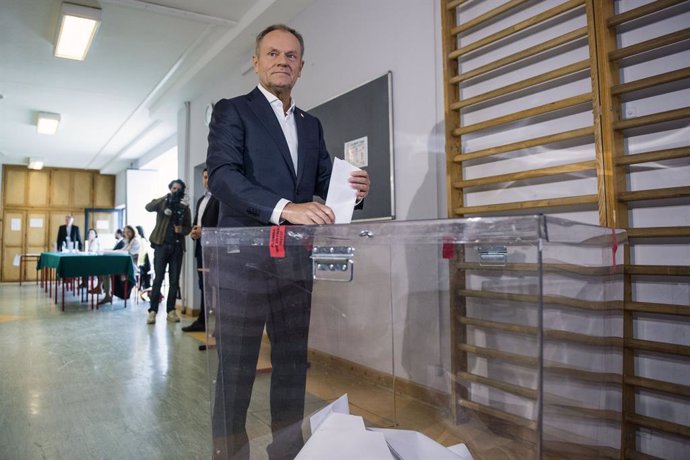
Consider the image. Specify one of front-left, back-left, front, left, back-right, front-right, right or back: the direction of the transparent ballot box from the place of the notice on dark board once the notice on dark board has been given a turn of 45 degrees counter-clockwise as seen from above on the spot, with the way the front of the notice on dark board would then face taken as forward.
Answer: front

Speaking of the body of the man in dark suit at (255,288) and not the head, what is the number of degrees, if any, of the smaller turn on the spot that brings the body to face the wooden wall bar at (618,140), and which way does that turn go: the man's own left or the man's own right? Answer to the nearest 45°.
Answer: approximately 45° to the man's own left

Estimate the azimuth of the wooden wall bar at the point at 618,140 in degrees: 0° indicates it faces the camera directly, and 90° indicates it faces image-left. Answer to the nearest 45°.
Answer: approximately 45°

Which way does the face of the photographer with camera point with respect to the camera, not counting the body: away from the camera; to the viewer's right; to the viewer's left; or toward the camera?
toward the camera

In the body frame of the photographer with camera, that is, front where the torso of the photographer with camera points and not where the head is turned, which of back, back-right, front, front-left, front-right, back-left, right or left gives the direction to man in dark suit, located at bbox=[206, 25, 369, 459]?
front

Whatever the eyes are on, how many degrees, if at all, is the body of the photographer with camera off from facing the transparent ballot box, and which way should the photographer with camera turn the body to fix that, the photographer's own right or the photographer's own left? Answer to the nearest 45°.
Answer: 0° — they already face it

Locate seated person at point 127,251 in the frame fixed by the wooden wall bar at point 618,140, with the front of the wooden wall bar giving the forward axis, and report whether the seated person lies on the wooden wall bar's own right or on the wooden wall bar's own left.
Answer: on the wooden wall bar's own right

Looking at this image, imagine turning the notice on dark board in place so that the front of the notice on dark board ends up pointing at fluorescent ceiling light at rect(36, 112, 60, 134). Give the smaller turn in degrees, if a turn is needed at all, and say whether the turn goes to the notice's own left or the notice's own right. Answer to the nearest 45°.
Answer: approximately 90° to the notice's own right

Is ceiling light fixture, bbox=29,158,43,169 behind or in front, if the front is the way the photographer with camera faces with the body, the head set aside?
behind

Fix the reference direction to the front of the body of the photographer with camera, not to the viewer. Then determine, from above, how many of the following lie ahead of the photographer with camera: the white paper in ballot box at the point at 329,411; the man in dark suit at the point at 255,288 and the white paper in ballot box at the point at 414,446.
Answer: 3

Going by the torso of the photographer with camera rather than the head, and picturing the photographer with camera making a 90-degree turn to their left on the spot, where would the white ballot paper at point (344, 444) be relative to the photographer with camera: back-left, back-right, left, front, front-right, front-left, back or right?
right

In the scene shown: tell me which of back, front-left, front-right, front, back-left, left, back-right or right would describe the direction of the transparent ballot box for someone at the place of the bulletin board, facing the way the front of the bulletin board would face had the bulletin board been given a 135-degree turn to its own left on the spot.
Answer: right
